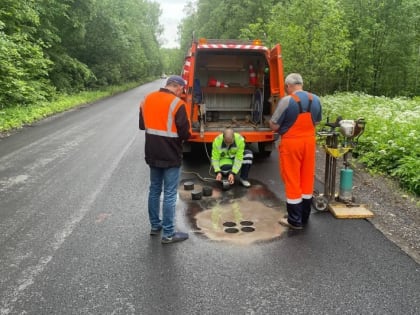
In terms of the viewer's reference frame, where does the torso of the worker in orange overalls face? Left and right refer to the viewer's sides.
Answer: facing away from the viewer and to the left of the viewer

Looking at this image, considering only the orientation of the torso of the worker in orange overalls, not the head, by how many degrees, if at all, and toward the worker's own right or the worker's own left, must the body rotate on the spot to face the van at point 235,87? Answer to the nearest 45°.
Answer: approximately 45° to the worker's own right

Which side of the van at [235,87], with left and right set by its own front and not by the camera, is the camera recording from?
back

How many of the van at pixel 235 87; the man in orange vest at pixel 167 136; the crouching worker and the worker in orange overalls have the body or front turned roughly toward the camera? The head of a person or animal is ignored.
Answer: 1

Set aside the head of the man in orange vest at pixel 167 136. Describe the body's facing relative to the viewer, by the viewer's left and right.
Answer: facing away from the viewer and to the right of the viewer

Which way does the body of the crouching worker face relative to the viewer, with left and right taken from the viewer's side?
facing the viewer

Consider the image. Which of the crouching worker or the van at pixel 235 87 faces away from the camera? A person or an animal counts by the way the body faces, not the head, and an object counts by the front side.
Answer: the van

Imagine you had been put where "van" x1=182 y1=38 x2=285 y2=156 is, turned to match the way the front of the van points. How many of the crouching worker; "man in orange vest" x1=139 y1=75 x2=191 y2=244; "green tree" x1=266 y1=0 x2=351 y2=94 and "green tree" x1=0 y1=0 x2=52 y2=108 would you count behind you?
2

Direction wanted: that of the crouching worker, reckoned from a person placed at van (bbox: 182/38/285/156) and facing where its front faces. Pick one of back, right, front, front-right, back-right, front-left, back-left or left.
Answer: back

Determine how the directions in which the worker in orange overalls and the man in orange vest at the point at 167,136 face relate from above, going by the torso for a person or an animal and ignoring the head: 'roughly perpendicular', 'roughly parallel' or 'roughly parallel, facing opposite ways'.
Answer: roughly perpendicular

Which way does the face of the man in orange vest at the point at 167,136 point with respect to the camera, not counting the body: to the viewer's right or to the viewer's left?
to the viewer's right

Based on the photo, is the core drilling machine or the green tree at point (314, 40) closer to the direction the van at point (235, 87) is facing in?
the green tree

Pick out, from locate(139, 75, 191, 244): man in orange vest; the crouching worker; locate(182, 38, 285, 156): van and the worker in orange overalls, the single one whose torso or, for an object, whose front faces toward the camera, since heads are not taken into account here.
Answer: the crouching worker

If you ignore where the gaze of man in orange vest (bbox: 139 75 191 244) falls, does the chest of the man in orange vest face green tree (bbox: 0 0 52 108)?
no

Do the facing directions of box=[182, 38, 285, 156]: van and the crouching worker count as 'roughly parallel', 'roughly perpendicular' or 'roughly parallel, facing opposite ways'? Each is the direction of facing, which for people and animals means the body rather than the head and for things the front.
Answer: roughly parallel, facing opposite ways

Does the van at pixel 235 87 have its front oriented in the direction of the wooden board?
no
